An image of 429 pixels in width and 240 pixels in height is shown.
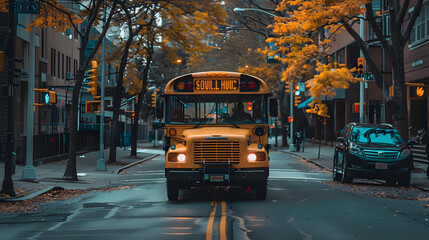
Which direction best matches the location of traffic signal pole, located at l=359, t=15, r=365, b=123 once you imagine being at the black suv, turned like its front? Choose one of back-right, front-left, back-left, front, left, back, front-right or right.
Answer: back

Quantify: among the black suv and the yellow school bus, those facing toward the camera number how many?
2

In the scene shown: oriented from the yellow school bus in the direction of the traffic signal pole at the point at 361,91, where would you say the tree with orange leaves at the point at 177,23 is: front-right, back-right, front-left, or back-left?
front-left

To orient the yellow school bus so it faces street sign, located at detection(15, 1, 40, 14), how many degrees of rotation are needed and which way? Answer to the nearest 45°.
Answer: approximately 90° to its right

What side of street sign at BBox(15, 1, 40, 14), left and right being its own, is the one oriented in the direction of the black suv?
left

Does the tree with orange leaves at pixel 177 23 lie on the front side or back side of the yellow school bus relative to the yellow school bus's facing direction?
on the back side

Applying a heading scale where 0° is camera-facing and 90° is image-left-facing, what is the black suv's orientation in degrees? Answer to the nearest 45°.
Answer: approximately 0°

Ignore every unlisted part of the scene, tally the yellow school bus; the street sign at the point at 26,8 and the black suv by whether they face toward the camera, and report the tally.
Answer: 3

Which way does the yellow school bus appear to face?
toward the camera

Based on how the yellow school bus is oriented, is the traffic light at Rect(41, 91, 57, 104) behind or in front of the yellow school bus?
behind

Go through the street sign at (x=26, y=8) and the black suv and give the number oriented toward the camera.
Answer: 2
